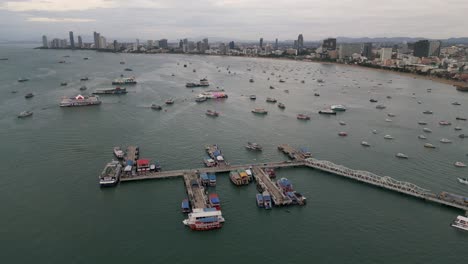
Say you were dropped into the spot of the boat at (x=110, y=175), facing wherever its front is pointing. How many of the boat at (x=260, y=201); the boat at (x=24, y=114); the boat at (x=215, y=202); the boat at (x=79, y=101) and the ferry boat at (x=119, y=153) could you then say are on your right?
2

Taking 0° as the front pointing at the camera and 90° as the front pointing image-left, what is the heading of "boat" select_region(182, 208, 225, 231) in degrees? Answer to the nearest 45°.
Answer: approximately 90°

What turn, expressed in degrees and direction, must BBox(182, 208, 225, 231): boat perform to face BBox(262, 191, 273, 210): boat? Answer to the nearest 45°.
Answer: approximately 135° to its right

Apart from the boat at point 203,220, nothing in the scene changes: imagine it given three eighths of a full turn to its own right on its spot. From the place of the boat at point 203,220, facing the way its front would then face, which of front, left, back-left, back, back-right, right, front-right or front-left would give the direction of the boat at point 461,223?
front-right

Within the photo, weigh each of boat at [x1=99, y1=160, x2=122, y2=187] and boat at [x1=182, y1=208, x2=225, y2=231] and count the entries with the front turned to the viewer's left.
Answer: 1
